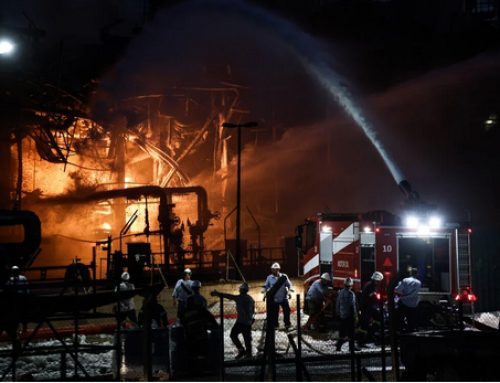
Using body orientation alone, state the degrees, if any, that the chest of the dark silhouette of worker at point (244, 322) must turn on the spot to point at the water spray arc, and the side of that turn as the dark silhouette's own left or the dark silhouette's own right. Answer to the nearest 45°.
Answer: approximately 45° to the dark silhouette's own right

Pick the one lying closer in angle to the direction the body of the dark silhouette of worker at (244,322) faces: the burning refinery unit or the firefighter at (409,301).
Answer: the burning refinery unit

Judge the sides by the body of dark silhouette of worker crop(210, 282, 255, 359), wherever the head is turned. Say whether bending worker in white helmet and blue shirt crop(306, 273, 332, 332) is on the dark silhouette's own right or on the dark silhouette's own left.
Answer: on the dark silhouette's own right

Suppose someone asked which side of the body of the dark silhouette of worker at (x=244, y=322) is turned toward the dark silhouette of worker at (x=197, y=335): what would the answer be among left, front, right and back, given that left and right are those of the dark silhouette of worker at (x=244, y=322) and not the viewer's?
left

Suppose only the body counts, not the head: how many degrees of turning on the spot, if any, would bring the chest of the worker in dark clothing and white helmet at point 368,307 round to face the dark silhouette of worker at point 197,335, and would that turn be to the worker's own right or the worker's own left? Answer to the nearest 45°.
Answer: approximately 135° to the worker's own right

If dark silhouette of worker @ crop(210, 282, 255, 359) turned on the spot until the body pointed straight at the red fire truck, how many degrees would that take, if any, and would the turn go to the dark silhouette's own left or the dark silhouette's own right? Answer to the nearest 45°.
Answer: approximately 90° to the dark silhouette's own right

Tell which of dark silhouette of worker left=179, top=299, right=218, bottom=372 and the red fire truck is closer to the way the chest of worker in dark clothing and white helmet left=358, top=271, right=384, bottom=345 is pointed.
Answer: the red fire truck

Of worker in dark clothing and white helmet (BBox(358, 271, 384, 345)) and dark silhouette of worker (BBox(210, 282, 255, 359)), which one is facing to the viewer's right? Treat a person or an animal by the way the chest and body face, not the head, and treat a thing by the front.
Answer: worker in dark clothing and white helmet (BBox(358, 271, 384, 345))

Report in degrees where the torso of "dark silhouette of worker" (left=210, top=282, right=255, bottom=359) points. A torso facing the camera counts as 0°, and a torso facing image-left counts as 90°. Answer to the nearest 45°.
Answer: approximately 135°

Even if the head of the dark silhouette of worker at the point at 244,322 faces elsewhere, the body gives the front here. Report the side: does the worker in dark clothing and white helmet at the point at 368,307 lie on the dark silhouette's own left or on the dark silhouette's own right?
on the dark silhouette's own right
